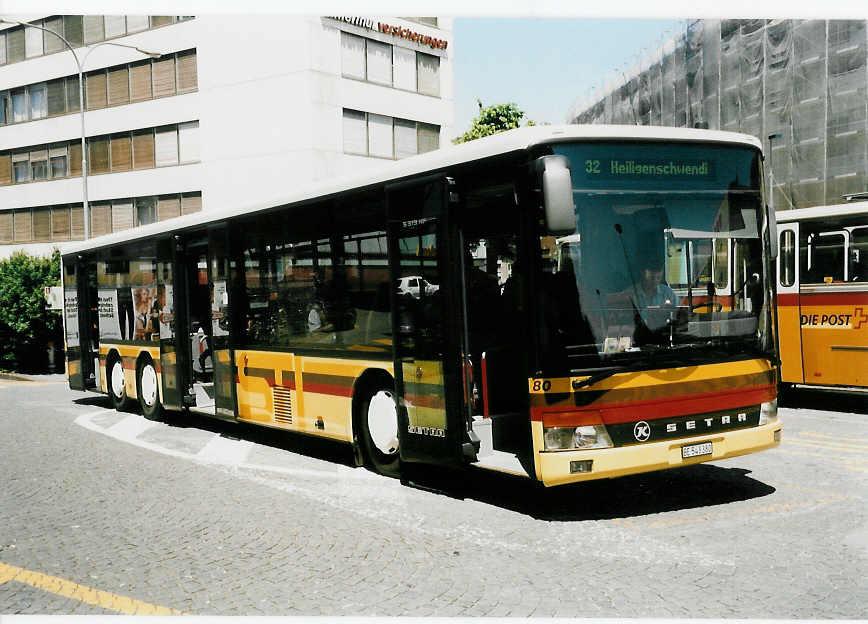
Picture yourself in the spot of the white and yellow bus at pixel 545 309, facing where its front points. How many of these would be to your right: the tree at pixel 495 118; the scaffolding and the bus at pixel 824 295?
0

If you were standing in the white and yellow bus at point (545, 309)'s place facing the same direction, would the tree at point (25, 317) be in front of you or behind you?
behind

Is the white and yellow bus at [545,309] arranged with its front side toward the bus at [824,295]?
no

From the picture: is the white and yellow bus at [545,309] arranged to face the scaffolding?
no

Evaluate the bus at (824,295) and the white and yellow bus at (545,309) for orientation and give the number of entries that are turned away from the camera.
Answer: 0

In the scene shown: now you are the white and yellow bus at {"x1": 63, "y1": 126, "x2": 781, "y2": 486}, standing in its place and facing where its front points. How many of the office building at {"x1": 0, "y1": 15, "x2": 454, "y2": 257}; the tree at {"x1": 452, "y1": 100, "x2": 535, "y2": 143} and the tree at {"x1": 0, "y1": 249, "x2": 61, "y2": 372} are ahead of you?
0

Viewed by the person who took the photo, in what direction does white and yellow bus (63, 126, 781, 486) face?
facing the viewer and to the right of the viewer
